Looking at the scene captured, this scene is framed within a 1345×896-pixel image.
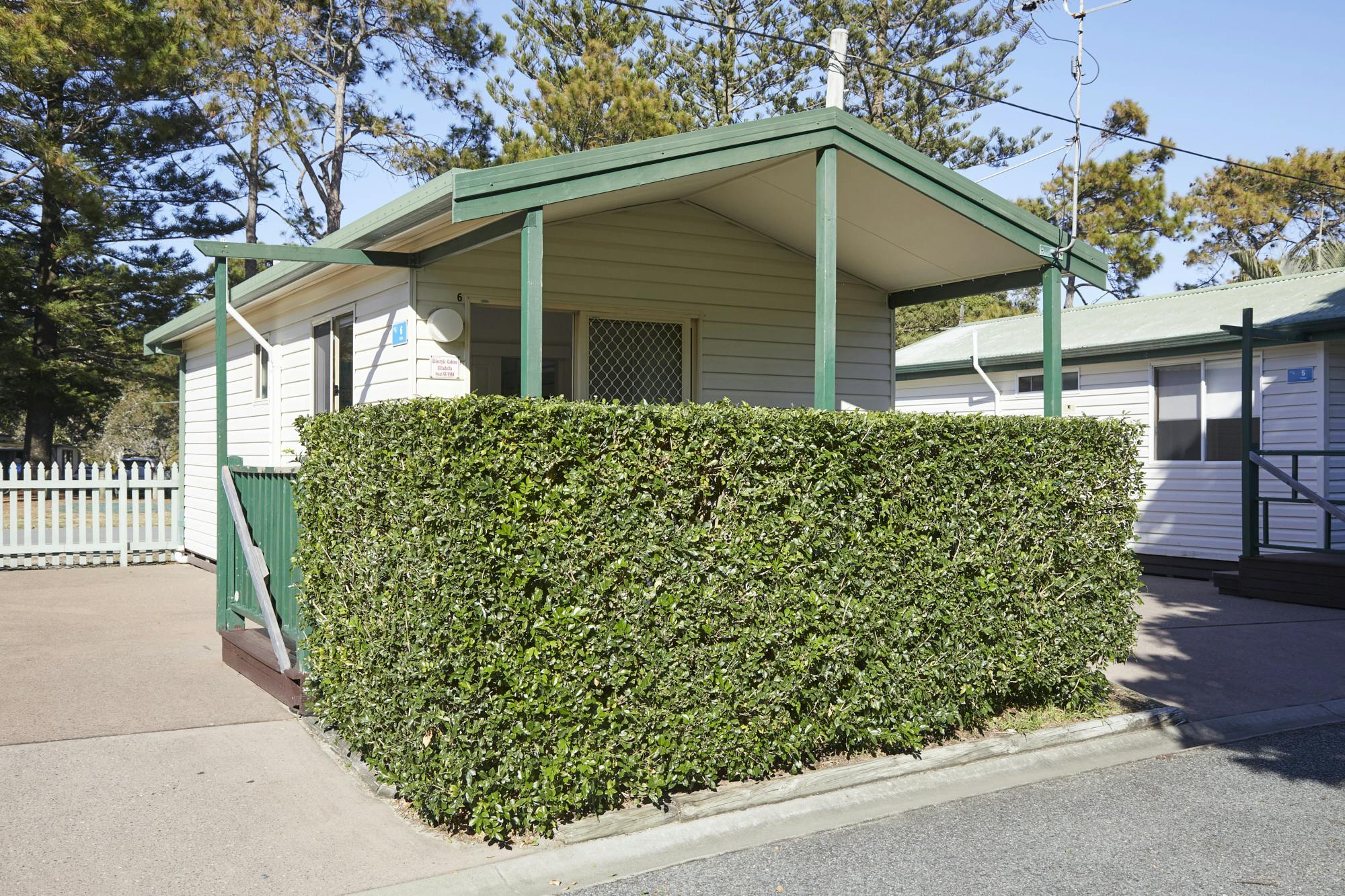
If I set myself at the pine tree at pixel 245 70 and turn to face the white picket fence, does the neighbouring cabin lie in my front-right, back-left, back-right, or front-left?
front-left

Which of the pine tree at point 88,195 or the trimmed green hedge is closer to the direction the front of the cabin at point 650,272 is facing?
the trimmed green hedge

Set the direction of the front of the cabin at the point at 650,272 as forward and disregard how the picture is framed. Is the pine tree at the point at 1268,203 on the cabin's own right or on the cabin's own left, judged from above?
on the cabin's own left

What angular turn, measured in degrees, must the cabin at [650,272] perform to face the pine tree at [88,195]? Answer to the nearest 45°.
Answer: approximately 180°

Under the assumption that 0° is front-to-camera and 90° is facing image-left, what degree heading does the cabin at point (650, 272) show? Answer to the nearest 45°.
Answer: approximately 315°

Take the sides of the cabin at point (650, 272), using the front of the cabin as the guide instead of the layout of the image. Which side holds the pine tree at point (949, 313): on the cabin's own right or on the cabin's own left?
on the cabin's own left

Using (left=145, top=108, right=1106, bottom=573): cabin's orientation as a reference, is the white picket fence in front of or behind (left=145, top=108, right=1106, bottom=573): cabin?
behind

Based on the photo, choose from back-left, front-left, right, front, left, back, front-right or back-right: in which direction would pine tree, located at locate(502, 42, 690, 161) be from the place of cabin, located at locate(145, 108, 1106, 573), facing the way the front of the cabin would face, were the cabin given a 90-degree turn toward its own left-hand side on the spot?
front-left

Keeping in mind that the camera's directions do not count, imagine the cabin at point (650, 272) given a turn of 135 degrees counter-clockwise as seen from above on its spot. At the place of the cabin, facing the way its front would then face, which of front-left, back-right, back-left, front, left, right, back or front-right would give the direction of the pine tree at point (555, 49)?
front

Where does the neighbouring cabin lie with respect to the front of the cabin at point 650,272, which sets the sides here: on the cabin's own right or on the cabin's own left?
on the cabin's own left
